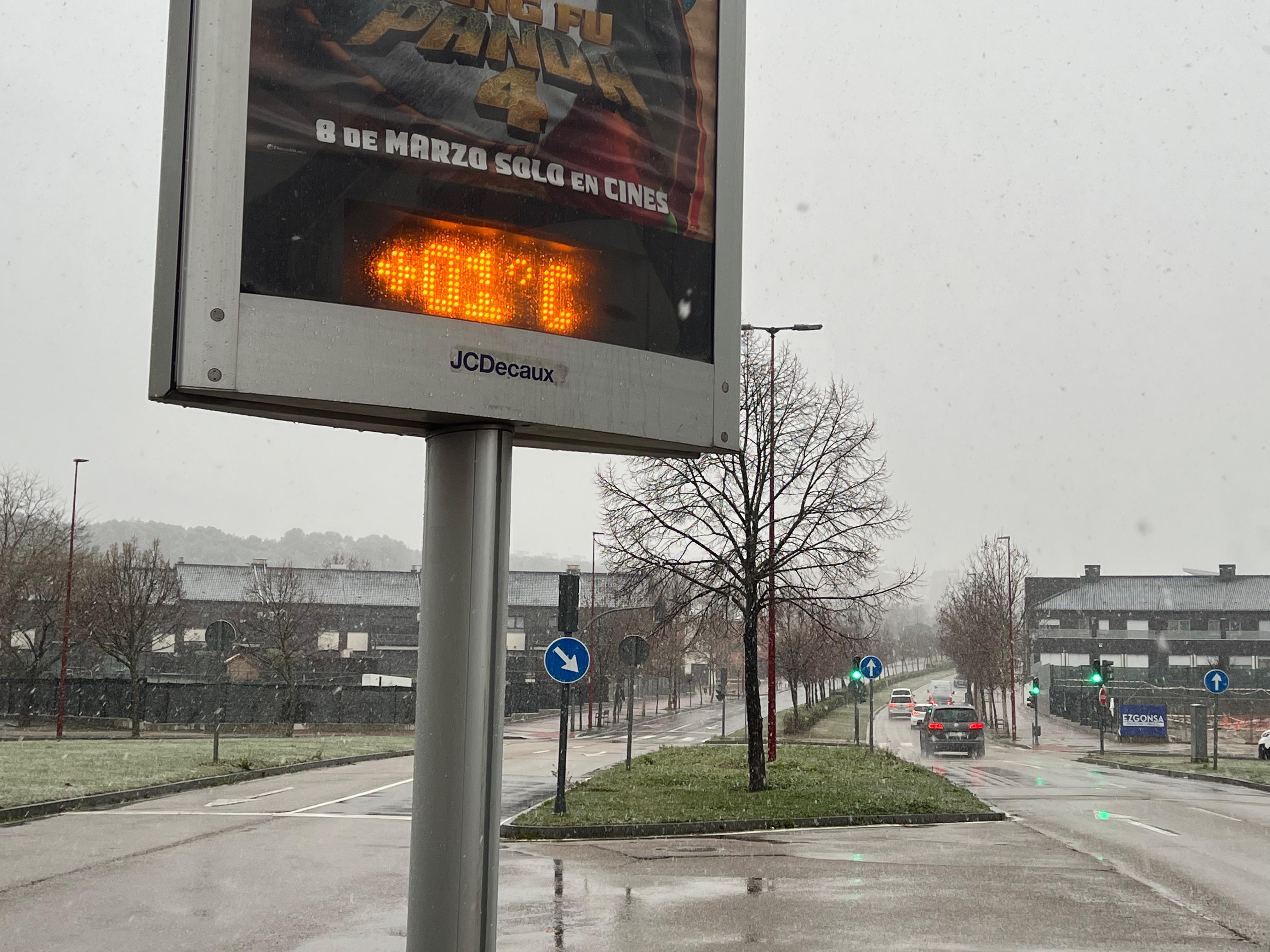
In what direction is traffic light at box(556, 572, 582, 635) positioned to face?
away from the camera

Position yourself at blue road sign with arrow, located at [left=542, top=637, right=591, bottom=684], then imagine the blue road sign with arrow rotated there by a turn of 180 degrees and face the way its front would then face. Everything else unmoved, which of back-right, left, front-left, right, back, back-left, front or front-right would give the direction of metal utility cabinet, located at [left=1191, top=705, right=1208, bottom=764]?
front-right

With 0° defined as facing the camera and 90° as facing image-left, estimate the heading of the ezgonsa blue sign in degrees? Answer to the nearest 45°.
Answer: approximately 0°

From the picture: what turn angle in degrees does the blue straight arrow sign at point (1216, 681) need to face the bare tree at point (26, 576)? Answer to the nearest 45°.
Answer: approximately 90° to its right

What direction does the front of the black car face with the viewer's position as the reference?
facing away from the viewer

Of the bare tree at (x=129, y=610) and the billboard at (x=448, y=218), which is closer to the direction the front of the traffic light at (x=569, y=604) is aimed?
the bare tree

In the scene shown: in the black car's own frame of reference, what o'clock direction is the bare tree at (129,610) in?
The bare tree is roughly at 9 o'clock from the black car.
